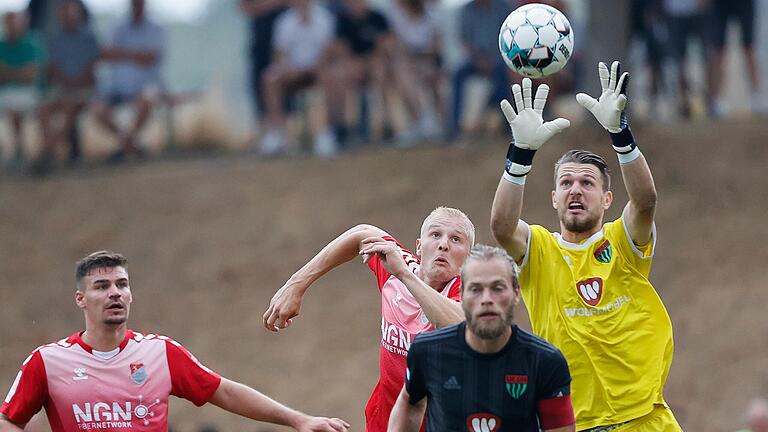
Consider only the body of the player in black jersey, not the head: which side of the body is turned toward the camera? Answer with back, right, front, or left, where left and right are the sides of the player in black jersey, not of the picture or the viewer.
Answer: front

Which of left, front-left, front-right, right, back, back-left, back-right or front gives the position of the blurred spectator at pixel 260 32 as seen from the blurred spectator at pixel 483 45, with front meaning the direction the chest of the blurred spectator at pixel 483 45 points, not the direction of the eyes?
right

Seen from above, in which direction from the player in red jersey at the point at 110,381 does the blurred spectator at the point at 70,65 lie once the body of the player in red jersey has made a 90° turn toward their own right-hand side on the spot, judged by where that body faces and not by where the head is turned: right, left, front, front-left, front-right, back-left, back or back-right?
right

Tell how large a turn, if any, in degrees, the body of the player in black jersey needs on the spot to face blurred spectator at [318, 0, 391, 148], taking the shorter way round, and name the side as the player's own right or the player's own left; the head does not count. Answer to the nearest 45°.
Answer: approximately 180°

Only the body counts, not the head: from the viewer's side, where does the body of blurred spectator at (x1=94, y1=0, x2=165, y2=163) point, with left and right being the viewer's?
facing the viewer

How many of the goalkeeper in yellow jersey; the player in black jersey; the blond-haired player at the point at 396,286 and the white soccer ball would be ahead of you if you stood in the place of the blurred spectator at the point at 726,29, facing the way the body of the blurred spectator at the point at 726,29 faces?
4

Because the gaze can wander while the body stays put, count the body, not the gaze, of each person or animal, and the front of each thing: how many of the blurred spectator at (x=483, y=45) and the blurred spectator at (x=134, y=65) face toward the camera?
2

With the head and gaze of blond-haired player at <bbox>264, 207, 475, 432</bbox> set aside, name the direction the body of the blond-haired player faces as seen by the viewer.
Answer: toward the camera

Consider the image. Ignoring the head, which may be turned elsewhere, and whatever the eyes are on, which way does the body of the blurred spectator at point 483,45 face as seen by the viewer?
toward the camera

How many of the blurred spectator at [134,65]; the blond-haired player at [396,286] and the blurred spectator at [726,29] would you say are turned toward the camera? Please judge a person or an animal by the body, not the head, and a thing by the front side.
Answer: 3

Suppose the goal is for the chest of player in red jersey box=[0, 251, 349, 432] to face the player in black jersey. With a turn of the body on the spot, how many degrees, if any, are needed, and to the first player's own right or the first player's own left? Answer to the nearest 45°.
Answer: approximately 45° to the first player's own left

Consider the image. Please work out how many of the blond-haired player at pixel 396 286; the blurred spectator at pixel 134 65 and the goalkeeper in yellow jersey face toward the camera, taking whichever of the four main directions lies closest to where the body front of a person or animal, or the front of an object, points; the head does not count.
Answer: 3
